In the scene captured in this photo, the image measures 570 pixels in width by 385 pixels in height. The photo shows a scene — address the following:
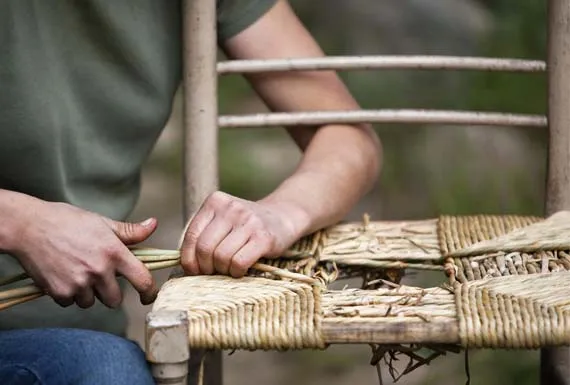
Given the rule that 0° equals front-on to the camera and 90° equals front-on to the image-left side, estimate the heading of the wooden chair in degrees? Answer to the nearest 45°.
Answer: approximately 0°
